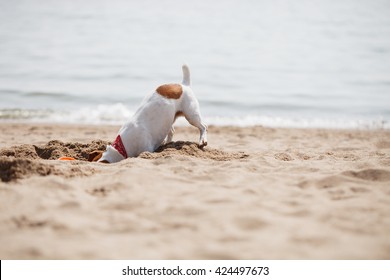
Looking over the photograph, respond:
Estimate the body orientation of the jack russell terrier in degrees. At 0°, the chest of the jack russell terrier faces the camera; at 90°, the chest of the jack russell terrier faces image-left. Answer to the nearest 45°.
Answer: approximately 90°

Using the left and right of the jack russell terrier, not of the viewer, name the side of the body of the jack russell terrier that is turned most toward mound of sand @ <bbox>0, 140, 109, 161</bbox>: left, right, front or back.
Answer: front
